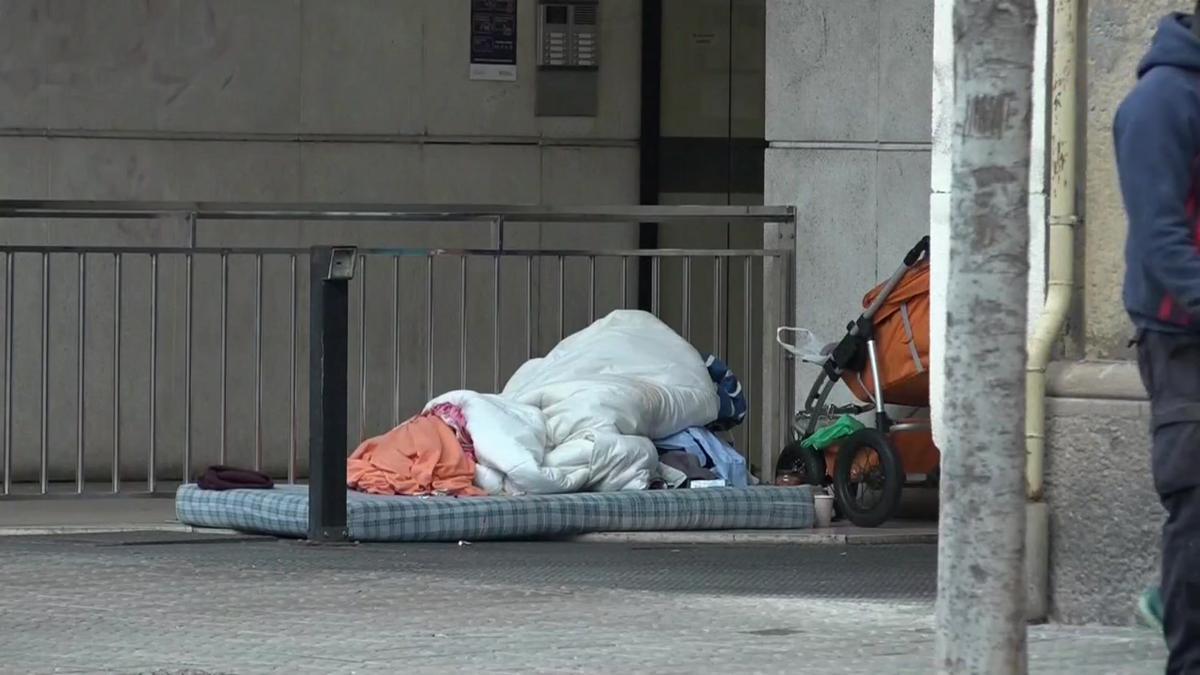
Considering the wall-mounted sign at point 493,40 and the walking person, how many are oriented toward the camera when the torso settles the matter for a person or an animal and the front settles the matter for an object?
1

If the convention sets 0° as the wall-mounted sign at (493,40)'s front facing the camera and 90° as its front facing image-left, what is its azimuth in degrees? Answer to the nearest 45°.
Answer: approximately 0°
